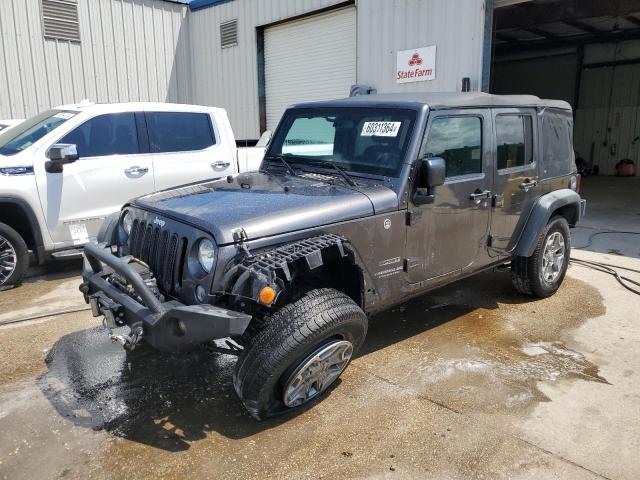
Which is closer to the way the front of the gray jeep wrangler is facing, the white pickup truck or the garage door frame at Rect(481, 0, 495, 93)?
the white pickup truck

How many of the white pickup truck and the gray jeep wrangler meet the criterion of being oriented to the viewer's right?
0

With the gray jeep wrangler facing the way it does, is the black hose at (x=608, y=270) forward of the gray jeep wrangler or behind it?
behind

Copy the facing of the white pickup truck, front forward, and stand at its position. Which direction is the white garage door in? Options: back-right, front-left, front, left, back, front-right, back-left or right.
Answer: back

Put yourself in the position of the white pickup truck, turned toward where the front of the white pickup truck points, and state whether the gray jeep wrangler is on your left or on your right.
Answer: on your left

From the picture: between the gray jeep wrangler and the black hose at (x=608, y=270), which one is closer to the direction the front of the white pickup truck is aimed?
the gray jeep wrangler

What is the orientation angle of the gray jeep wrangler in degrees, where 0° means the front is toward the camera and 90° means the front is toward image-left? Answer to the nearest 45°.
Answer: approximately 45°
